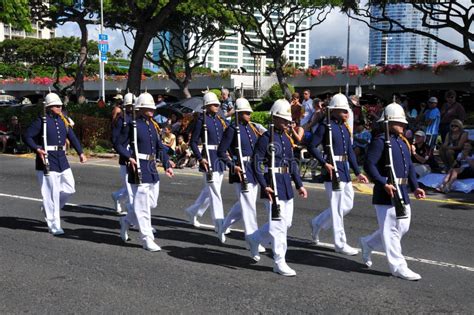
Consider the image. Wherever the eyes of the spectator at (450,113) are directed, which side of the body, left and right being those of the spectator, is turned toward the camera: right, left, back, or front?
front

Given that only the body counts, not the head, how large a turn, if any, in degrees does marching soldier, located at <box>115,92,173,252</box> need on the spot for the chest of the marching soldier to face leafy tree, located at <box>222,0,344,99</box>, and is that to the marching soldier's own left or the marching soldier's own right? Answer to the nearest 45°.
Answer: approximately 135° to the marching soldier's own left

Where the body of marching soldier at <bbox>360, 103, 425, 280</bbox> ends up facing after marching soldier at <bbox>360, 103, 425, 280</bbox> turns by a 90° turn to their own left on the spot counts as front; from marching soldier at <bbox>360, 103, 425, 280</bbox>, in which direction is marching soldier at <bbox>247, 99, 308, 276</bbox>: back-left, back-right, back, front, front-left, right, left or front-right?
back-left

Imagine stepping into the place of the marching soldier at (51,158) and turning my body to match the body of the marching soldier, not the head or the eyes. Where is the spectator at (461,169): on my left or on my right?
on my left

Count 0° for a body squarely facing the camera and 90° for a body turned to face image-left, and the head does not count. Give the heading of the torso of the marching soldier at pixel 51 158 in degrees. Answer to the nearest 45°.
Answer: approximately 315°

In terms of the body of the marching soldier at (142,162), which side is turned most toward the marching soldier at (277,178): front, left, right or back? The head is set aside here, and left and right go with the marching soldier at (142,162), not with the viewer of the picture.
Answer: front

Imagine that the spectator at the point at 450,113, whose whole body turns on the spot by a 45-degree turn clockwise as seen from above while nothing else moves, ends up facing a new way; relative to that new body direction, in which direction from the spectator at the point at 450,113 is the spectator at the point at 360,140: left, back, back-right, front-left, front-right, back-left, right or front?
front

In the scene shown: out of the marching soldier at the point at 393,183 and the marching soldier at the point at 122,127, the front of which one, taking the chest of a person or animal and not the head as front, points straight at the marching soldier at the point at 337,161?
the marching soldier at the point at 122,127

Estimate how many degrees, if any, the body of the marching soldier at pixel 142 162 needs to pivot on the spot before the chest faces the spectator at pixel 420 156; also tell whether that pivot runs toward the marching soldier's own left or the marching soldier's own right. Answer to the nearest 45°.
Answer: approximately 90° to the marching soldier's own left

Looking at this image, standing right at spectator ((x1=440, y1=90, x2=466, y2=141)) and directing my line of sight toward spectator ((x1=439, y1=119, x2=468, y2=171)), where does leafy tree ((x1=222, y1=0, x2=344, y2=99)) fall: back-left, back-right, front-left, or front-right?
back-right

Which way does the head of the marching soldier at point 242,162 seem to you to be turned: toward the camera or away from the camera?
toward the camera

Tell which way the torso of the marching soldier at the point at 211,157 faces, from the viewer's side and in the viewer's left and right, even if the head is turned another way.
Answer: facing the viewer and to the right of the viewer

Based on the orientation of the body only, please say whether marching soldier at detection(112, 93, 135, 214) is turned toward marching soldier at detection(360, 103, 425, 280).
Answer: yes

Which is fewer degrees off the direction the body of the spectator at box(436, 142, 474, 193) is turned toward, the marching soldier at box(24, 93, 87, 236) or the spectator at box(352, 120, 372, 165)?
the marching soldier

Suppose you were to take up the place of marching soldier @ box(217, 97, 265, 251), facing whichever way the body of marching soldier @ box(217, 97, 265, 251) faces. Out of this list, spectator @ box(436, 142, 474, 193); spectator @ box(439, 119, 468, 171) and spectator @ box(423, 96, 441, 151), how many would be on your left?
3
